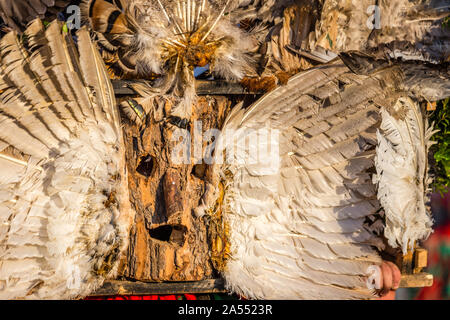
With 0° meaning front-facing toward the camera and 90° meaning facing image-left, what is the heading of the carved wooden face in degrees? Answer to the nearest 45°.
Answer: approximately 0°
